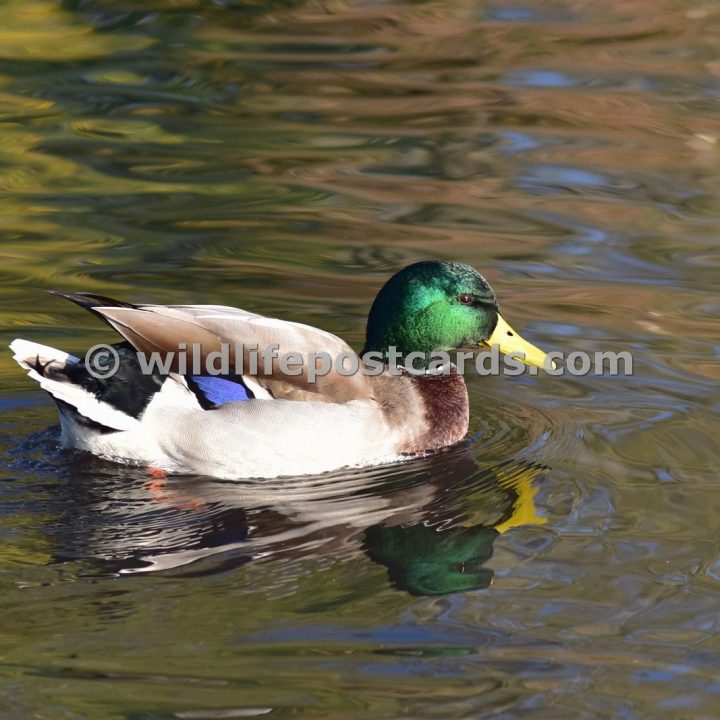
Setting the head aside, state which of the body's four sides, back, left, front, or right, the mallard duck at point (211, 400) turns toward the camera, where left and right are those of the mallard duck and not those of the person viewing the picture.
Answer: right
